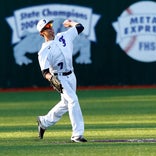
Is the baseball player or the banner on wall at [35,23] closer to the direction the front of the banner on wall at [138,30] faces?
the baseball player

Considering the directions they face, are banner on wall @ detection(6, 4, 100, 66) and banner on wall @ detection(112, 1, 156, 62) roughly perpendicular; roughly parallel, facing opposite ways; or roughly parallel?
roughly parallel

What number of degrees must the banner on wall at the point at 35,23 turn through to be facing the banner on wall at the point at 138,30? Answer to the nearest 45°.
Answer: approximately 90° to its left

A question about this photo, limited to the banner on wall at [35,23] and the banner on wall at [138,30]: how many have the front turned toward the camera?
2

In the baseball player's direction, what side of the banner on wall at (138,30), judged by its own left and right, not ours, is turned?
front

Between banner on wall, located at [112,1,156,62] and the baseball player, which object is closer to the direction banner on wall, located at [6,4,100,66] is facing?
the baseball player

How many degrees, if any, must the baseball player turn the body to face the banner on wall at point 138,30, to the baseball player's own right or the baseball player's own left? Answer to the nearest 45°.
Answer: approximately 135° to the baseball player's own left

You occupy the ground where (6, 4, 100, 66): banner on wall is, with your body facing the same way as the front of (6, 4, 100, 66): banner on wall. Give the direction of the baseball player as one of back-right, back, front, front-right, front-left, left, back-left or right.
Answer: front

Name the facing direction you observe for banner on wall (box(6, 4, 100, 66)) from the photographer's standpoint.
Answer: facing the viewer

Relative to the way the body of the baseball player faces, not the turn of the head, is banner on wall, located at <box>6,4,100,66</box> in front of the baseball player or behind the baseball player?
behind

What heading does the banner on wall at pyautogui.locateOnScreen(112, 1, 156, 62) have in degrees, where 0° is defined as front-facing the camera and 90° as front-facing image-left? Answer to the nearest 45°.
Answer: approximately 0°
